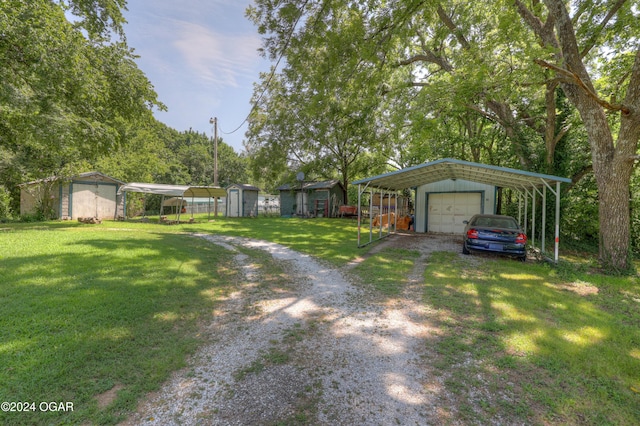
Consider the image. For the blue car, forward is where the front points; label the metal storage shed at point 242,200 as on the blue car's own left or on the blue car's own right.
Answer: on the blue car's own left

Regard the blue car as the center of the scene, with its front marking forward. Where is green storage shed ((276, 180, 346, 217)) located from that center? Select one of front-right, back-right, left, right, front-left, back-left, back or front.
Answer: front-left

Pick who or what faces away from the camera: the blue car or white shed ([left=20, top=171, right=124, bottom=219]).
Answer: the blue car

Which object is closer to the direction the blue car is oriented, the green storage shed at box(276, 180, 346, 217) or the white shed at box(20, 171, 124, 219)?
the green storage shed

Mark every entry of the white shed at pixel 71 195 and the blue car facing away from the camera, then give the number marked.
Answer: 1

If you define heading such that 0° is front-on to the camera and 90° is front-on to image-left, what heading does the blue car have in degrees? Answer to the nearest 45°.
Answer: approximately 180°

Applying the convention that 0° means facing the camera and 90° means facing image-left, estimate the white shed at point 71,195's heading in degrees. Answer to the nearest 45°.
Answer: approximately 315°
